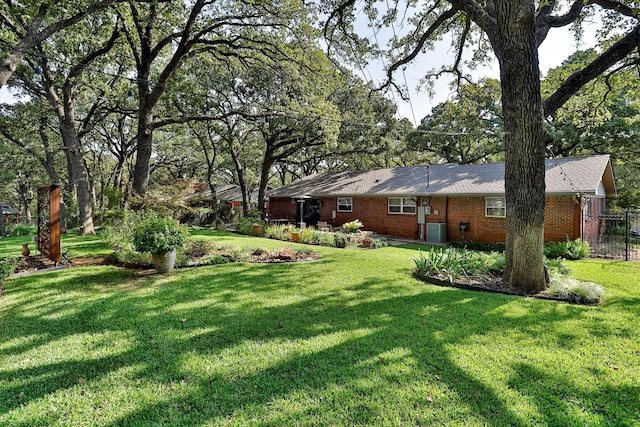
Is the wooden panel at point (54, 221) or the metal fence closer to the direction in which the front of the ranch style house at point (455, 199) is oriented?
the metal fence

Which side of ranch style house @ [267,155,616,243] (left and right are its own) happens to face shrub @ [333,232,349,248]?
back

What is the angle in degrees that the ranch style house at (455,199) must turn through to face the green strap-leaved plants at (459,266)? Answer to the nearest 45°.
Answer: approximately 135° to its right

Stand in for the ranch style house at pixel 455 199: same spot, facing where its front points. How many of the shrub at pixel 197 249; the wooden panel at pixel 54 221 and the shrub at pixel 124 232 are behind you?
3

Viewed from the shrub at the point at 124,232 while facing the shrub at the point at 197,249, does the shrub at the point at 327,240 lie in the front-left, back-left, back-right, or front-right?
front-left

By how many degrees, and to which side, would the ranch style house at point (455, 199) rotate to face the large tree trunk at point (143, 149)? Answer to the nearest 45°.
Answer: approximately 180°

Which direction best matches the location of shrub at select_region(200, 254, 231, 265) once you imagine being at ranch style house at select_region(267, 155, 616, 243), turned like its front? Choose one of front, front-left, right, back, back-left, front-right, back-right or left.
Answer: back

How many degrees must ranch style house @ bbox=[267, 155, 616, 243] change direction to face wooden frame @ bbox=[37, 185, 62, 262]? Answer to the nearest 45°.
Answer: approximately 180°

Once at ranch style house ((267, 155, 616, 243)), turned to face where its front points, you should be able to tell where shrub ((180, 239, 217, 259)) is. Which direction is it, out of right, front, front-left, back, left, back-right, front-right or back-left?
back

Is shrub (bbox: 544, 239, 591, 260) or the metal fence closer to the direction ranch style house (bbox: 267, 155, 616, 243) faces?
the metal fence

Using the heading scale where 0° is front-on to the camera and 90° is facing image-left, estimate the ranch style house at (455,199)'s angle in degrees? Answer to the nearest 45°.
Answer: approximately 225°

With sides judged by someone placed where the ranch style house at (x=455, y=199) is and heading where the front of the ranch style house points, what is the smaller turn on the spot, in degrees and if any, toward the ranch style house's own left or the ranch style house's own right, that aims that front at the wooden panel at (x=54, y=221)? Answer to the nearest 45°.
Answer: approximately 180°
